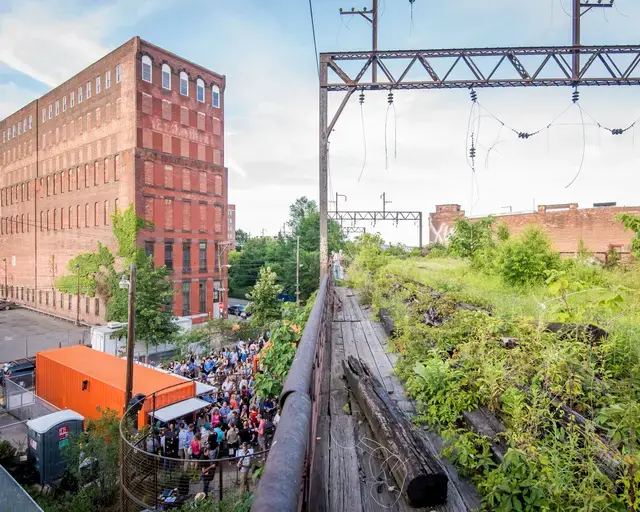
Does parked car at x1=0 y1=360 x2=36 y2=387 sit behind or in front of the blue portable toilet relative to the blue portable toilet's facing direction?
behind

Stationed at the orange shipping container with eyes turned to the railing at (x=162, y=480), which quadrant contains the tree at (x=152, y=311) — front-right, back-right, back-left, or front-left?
back-left

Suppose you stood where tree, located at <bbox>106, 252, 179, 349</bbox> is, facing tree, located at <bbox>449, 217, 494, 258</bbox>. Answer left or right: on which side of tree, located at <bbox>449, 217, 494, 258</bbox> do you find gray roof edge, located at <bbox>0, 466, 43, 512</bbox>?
right

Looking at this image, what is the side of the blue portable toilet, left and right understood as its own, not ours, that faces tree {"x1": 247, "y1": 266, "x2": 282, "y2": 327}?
left

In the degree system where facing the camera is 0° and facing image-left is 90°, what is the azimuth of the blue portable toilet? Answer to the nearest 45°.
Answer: approximately 315°
